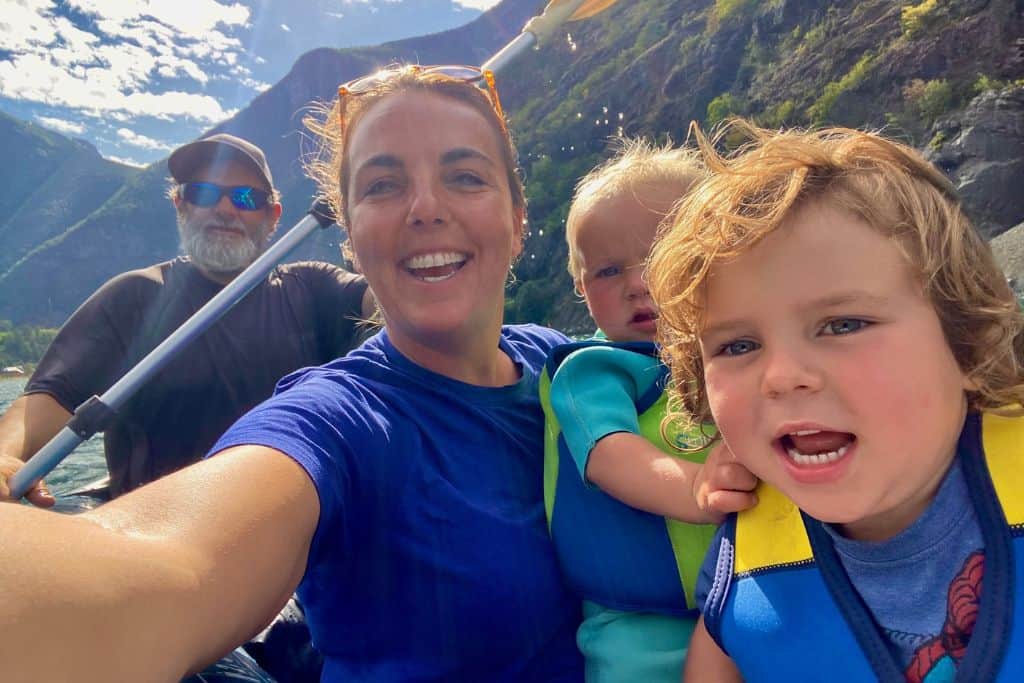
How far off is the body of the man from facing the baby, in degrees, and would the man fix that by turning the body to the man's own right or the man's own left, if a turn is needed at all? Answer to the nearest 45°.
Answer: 0° — they already face them

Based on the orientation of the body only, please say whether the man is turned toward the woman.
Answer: yes

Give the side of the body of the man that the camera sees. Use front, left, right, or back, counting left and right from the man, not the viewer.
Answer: front

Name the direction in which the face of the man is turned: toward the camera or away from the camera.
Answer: toward the camera

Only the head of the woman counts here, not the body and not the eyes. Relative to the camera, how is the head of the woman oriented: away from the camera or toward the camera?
toward the camera

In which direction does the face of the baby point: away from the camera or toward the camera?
toward the camera
